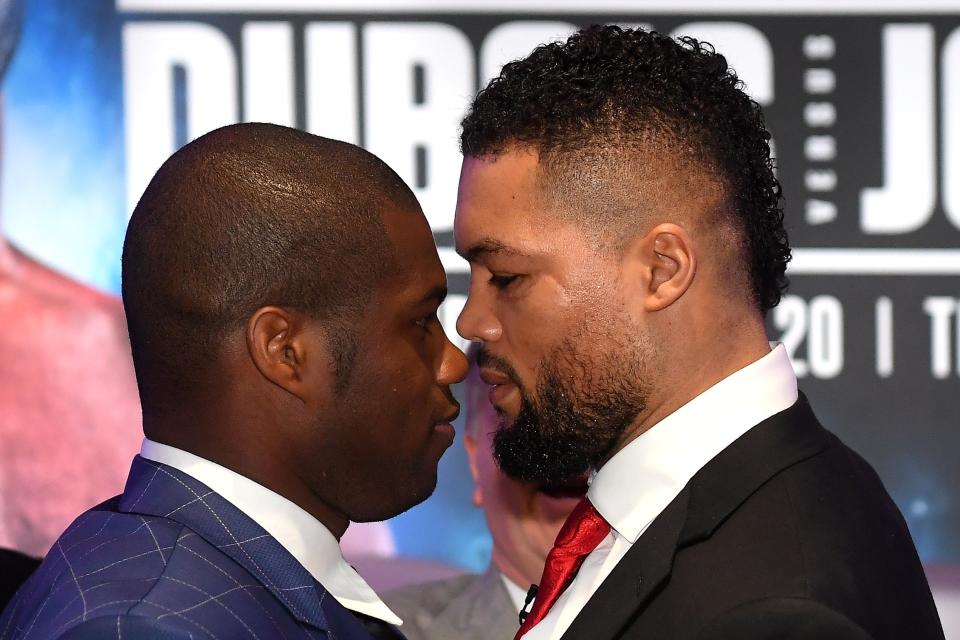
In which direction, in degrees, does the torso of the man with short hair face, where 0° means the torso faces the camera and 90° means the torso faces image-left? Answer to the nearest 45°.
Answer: approximately 270°

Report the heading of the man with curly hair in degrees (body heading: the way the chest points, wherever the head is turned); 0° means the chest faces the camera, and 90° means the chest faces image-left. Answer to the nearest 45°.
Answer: approximately 90°

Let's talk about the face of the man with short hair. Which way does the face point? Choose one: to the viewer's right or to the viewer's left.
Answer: to the viewer's right

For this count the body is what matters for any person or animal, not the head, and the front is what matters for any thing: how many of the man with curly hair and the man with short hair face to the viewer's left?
1

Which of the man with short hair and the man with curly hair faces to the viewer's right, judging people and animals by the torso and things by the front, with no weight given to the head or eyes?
the man with short hair

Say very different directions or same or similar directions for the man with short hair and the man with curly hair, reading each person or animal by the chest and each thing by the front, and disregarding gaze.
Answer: very different directions
